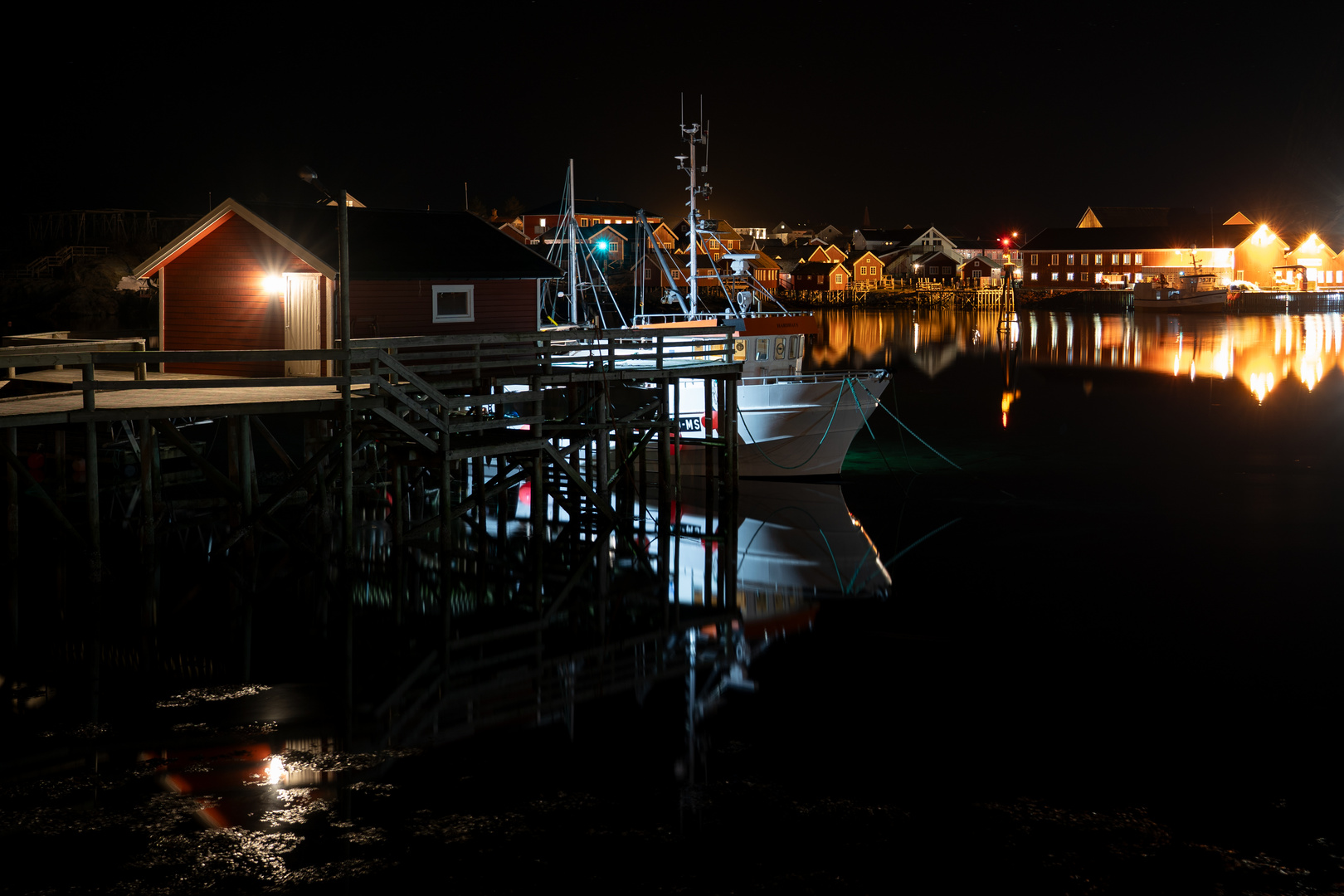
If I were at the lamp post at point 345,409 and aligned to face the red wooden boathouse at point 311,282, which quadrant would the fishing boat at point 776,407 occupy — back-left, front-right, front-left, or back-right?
front-right

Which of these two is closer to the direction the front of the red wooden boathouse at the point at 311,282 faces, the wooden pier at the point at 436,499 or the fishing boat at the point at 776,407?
the wooden pier

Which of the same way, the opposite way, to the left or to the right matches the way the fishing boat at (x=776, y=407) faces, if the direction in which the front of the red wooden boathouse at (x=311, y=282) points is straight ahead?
to the left

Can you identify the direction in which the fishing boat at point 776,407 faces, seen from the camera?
facing the viewer and to the right of the viewer

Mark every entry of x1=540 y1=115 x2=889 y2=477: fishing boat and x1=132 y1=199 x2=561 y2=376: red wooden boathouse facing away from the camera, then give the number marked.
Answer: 0

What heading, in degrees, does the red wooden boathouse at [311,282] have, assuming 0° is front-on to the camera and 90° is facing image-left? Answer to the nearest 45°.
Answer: approximately 45°

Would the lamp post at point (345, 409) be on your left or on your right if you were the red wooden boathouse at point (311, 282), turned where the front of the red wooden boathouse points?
on your left
